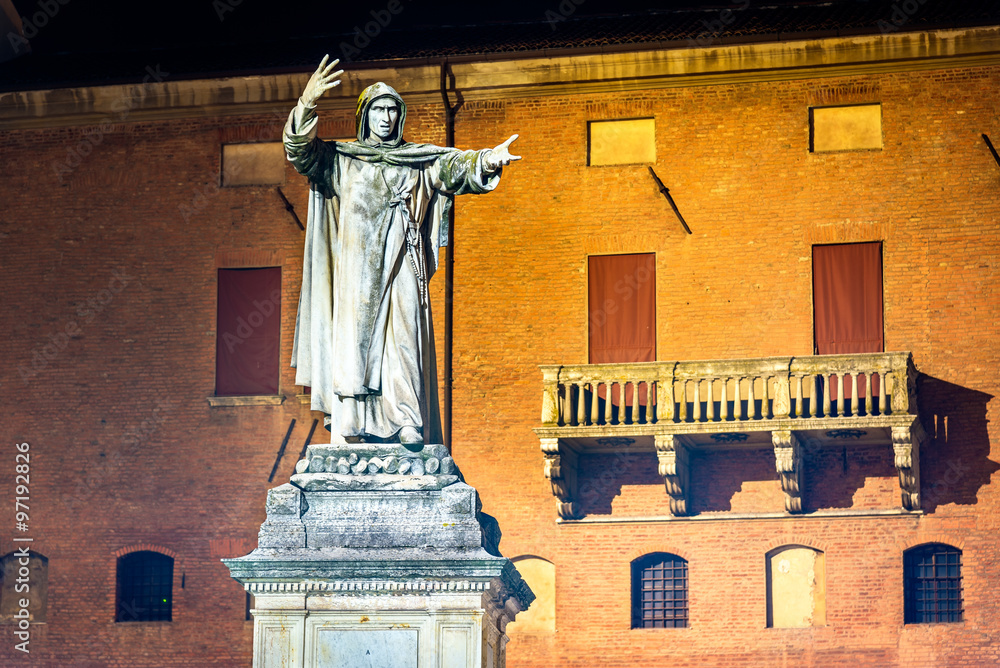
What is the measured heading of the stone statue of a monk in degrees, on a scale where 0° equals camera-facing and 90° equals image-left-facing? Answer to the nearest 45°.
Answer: approximately 0°

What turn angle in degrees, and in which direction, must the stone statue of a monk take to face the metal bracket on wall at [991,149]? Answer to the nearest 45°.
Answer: approximately 135° to its left
